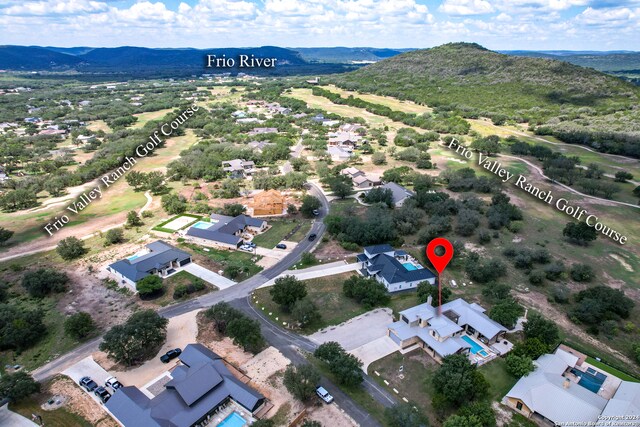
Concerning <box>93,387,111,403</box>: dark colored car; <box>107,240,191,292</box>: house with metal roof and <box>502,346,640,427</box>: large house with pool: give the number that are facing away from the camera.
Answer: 0

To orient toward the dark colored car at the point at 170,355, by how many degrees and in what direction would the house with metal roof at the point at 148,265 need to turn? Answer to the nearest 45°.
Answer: approximately 45° to its right

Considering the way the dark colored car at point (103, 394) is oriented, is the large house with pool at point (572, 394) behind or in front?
in front

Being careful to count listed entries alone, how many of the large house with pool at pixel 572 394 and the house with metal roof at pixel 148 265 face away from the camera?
0

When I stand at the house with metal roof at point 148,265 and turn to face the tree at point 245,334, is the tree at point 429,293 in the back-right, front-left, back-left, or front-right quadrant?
front-left

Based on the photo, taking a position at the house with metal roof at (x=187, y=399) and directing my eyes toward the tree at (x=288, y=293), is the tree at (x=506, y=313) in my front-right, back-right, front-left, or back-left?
front-right

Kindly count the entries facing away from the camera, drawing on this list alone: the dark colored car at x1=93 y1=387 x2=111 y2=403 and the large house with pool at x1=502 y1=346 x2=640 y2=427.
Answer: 0

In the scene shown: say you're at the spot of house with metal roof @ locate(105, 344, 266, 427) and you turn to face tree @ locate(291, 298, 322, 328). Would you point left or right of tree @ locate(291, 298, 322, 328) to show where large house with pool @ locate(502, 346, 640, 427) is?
right

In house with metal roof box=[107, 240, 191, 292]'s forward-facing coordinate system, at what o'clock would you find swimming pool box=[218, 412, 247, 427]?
The swimming pool is roughly at 1 o'clock from the house with metal roof.

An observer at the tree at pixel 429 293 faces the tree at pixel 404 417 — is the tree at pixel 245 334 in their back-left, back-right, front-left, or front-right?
front-right

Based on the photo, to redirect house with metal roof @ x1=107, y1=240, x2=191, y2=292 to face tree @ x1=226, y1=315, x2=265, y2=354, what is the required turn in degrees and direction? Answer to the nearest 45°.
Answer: approximately 45° to its right

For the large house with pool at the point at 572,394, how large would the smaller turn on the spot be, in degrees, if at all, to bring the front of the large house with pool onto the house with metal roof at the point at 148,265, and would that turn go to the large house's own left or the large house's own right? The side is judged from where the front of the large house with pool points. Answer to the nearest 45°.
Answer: approximately 45° to the large house's own right

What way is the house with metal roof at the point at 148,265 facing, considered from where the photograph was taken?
facing the viewer and to the right of the viewer

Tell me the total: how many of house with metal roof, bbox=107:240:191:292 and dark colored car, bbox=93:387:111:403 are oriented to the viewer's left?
0
